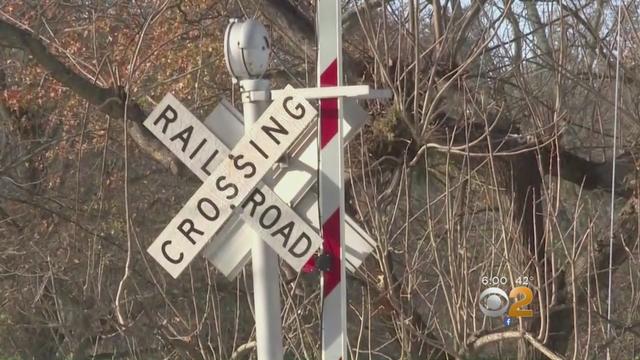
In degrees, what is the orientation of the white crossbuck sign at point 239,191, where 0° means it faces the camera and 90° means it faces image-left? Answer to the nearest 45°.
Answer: approximately 0°

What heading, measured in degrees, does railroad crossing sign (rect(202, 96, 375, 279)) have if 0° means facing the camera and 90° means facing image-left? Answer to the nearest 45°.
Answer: approximately 180°
